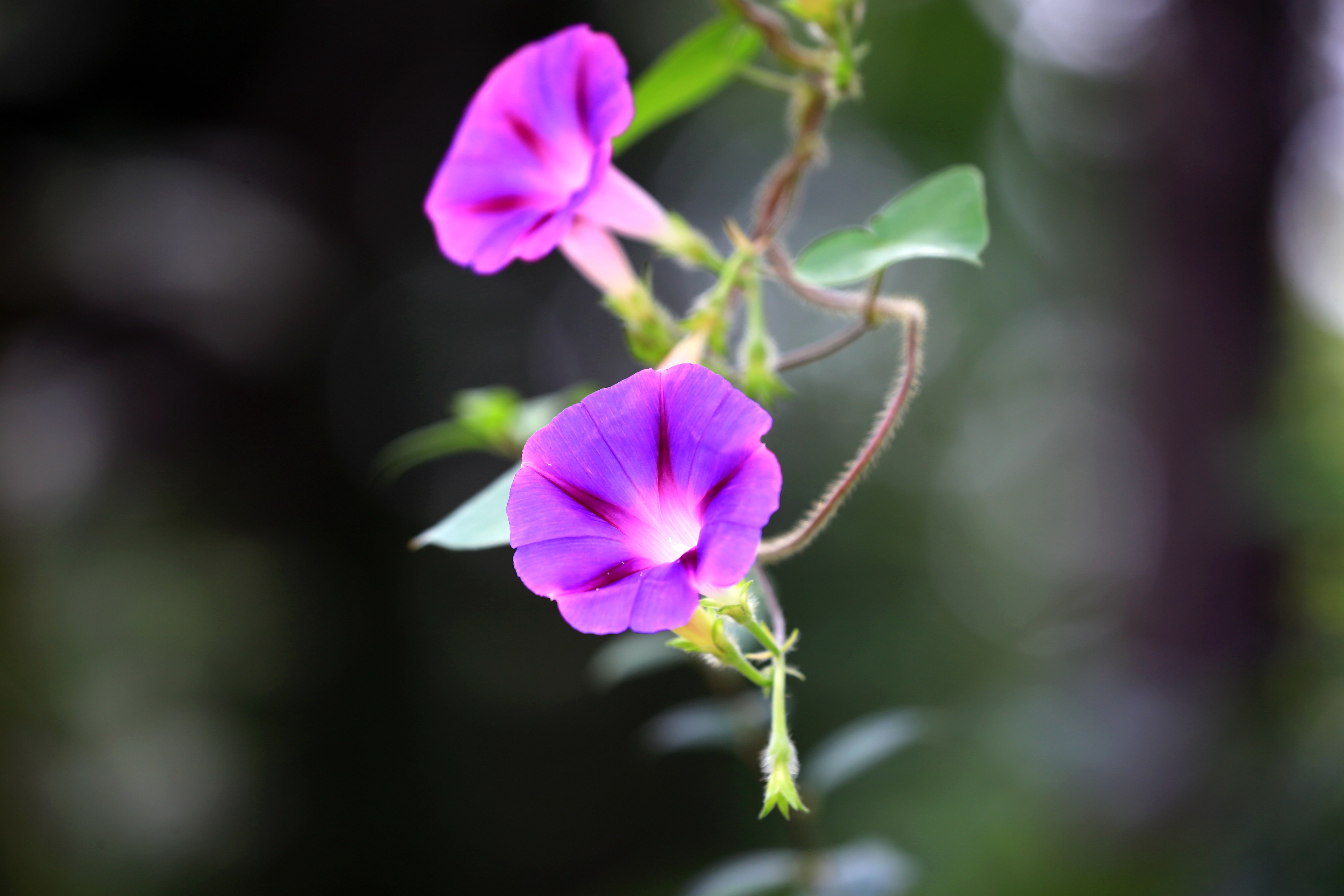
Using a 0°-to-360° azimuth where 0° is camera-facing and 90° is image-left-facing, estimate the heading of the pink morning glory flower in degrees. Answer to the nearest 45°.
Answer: approximately 45°
